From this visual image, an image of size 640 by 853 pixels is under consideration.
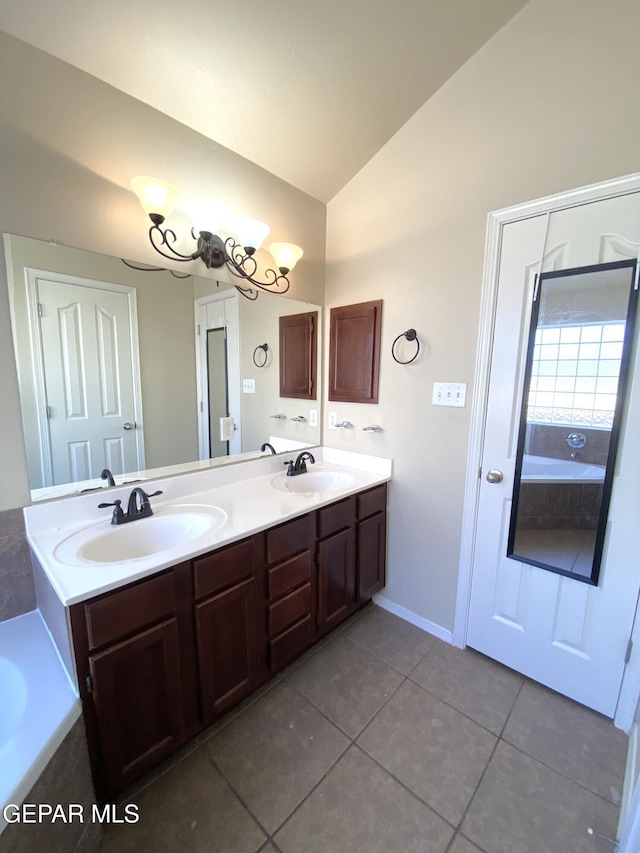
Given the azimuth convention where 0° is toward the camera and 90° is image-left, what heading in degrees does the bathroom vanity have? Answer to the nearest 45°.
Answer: approximately 315°

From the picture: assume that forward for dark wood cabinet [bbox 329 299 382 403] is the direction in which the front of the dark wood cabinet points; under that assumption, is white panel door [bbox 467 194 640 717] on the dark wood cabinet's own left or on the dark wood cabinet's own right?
on the dark wood cabinet's own left

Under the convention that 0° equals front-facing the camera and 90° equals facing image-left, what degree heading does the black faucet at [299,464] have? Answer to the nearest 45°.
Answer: approximately 315°

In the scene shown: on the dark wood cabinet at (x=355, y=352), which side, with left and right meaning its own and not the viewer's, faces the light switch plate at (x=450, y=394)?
left

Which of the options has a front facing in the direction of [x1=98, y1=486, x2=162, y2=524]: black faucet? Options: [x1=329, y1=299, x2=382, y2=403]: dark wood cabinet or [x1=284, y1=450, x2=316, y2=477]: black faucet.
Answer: the dark wood cabinet

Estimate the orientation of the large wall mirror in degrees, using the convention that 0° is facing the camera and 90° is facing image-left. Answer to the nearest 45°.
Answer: approximately 315°

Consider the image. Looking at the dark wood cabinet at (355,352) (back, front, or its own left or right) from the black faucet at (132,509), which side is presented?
front

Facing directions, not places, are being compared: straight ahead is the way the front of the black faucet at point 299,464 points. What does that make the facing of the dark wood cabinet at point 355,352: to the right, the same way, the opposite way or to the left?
to the right
